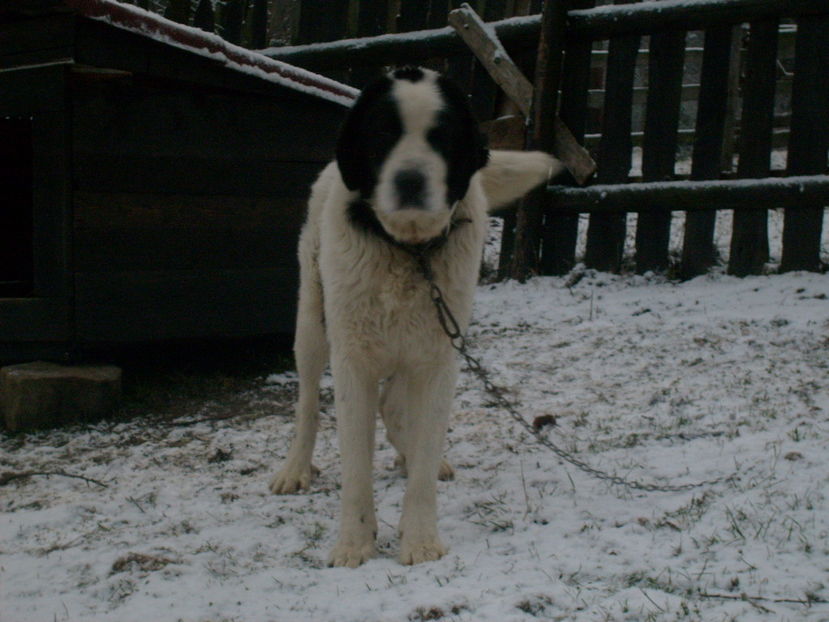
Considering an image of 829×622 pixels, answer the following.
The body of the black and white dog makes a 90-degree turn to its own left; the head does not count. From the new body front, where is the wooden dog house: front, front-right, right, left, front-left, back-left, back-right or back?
back-left

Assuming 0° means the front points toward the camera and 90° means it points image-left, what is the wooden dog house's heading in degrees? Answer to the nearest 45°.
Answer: approximately 45°

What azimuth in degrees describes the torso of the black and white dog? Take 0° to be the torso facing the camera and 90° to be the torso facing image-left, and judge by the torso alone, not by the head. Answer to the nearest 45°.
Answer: approximately 0°

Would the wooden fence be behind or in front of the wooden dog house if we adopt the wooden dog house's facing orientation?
behind

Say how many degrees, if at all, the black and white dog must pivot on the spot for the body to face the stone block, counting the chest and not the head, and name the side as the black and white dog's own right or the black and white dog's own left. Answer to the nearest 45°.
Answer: approximately 135° to the black and white dog's own right

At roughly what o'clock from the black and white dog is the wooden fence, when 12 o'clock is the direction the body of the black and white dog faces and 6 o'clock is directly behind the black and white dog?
The wooden fence is roughly at 7 o'clock from the black and white dog.
